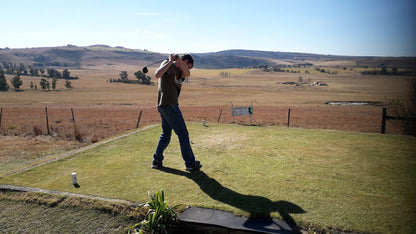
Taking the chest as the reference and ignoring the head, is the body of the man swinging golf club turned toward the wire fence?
no
